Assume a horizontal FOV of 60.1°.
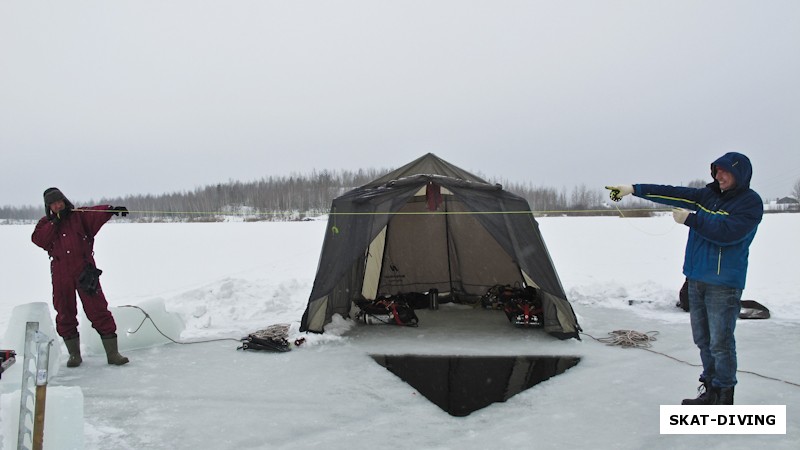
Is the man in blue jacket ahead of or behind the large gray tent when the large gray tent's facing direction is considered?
ahead

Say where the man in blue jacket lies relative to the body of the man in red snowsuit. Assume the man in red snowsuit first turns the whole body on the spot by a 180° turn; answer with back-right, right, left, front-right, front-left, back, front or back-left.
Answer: back-right

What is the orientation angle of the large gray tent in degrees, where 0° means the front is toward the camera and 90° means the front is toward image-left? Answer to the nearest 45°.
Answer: approximately 0°

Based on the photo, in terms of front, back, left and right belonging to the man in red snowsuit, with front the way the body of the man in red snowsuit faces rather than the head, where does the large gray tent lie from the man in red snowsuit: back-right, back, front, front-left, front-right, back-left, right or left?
left

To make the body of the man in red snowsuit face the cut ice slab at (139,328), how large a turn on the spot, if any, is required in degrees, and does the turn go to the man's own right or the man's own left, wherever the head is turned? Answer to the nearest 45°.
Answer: approximately 135° to the man's own left

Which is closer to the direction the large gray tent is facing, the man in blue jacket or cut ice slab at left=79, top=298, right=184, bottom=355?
the man in blue jacket

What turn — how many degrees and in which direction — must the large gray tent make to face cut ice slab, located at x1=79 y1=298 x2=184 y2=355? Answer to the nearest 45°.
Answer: approximately 90° to its right
